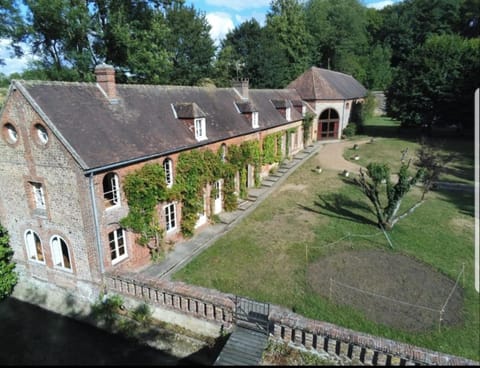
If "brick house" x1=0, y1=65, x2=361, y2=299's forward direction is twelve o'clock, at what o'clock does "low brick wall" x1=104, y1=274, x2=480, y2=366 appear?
The low brick wall is roughly at 2 o'clock from the brick house.

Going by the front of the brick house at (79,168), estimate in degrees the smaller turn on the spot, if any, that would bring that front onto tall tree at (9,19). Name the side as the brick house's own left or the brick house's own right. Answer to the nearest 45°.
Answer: approximately 180°

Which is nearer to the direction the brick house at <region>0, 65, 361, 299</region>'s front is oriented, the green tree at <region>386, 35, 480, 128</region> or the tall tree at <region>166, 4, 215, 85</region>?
the green tree

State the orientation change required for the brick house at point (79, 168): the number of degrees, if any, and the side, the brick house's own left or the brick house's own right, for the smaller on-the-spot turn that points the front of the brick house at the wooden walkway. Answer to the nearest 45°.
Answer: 0° — it already faces it

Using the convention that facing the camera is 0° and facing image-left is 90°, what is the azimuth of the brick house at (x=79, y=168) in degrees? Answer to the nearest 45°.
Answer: approximately 315°

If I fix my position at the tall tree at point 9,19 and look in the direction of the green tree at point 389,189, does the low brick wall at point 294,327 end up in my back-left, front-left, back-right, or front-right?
front-right
